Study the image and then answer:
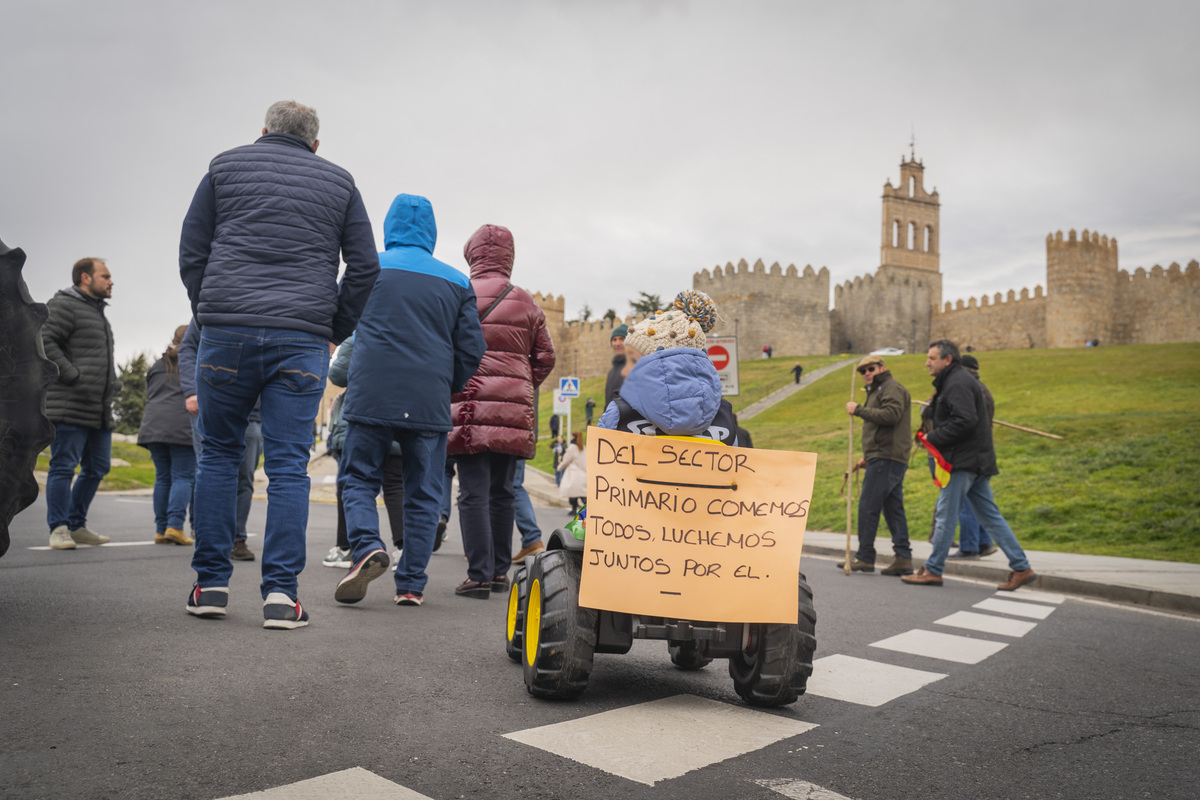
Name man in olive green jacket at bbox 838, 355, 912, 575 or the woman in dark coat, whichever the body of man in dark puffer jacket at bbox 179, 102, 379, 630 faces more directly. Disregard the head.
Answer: the woman in dark coat

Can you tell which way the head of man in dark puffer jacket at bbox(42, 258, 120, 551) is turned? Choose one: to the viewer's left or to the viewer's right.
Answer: to the viewer's right

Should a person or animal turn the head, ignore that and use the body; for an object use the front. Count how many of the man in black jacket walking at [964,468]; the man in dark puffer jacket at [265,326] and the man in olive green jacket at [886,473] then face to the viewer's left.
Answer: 2

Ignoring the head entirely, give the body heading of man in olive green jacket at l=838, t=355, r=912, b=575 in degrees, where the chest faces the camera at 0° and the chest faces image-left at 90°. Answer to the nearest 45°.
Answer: approximately 90°

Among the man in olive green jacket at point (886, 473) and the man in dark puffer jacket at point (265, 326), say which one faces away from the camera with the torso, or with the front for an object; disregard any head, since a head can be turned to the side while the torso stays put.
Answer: the man in dark puffer jacket

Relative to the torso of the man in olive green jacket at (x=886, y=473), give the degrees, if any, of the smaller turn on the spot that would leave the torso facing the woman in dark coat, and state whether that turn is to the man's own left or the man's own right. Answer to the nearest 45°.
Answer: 0° — they already face them

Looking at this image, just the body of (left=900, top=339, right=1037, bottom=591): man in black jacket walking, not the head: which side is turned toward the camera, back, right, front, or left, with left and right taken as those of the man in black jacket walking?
left

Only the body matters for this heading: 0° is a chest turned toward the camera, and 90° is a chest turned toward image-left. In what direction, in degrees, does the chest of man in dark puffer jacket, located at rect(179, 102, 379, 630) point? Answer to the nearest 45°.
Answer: approximately 180°
